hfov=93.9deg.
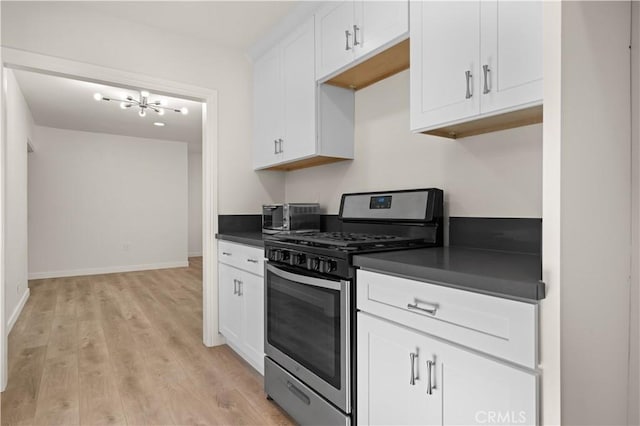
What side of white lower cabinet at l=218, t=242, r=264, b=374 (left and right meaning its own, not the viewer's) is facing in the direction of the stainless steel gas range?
left

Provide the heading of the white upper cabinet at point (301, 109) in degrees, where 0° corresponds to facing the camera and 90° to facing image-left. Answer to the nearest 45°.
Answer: approximately 45°

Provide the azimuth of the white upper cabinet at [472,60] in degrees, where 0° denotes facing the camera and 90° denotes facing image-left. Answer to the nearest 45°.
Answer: approximately 45°

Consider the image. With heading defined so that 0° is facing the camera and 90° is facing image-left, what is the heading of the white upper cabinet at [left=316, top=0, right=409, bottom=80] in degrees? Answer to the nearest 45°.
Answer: approximately 45°

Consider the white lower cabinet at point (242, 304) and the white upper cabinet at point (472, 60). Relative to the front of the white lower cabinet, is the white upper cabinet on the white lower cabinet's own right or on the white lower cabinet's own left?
on the white lower cabinet's own left

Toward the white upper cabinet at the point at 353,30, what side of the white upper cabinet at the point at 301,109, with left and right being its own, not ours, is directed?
left

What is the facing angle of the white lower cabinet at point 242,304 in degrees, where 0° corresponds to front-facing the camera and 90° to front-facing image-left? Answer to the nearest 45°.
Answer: approximately 45°

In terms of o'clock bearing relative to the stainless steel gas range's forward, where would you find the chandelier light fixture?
The chandelier light fixture is roughly at 3 o'clock from the stainless steel gas range.
